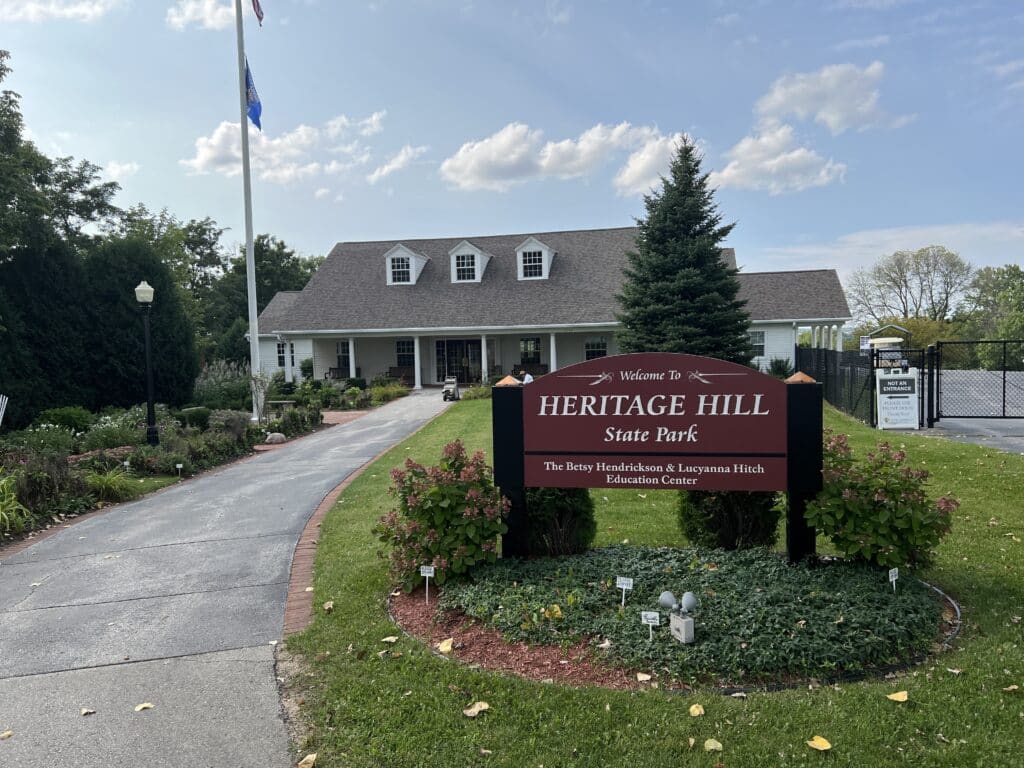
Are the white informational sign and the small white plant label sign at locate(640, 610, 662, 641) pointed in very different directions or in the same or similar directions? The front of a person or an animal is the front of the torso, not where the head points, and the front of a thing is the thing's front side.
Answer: same or similar directions

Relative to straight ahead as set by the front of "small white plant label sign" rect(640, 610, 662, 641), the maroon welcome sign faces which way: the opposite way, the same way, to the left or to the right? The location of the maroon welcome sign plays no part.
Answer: the same way

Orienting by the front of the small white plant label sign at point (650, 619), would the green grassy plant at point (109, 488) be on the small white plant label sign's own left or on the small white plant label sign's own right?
on the small white plant label sign's own right

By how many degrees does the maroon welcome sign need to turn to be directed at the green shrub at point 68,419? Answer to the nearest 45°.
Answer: approximately 135° to its right

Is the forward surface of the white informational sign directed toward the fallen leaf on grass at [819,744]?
yes

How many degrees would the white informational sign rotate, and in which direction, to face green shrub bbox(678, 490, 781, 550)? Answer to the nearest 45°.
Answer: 0° — it already faces it

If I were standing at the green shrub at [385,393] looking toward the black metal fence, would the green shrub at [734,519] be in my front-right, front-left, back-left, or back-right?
front-right

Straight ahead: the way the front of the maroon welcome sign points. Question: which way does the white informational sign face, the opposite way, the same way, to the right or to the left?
the same way

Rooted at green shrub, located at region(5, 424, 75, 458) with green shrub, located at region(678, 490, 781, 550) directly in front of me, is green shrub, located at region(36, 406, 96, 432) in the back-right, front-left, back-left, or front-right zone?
back-left

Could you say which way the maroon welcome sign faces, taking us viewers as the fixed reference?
facing the viewer

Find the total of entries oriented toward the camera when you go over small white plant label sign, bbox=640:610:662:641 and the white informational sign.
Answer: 2

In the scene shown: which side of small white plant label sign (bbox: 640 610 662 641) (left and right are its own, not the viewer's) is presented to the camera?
front
